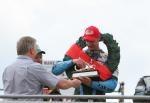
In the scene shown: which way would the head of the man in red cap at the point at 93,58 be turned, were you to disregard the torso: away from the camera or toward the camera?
toward the camera

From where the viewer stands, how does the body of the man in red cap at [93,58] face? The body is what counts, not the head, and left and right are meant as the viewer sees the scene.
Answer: facing the viewer and to the left of the viewer

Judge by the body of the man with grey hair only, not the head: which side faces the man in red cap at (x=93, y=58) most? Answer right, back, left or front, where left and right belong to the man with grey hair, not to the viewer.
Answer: front

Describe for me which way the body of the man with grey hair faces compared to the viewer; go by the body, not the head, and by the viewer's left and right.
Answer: facing away from the viewer and to the right of the viewer

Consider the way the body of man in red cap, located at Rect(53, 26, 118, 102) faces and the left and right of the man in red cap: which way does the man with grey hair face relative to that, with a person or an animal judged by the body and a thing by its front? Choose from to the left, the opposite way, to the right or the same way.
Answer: the opposite way

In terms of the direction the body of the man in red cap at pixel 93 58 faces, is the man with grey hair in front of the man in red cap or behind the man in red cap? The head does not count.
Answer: in front
